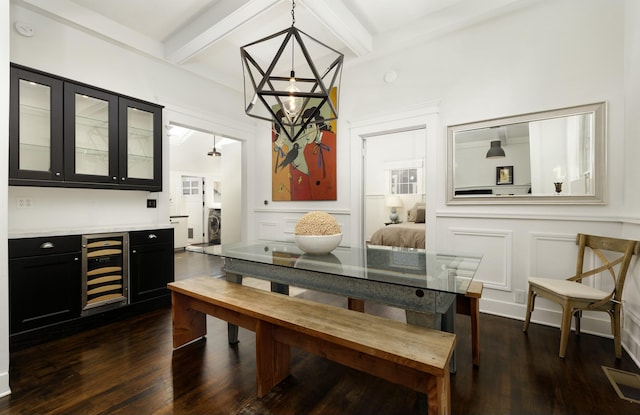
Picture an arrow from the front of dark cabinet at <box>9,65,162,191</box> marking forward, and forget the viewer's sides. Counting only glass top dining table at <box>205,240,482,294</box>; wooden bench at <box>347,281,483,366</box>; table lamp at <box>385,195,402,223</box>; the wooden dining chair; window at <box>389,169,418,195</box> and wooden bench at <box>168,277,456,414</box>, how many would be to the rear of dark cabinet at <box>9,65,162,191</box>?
0

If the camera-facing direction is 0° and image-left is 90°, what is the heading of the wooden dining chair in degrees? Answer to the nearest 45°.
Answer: approximately 45°

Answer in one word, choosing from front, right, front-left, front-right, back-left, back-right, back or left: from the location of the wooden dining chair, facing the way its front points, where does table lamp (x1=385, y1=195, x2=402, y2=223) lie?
right

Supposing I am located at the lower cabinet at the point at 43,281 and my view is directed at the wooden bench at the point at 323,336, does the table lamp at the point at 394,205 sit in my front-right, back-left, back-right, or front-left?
front-left

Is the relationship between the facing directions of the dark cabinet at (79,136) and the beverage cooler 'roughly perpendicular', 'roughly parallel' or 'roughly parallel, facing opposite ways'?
roughly parallel

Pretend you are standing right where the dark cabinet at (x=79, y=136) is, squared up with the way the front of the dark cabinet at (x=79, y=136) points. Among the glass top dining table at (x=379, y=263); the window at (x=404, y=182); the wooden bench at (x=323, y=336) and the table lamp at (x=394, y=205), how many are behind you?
0

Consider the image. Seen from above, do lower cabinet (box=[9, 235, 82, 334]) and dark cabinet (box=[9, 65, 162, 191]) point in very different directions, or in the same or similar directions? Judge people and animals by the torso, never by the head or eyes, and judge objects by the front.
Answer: same or similar directions

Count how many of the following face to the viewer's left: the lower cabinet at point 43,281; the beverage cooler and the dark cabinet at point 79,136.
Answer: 0

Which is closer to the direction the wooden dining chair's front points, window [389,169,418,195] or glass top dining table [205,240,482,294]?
the glass top dining table

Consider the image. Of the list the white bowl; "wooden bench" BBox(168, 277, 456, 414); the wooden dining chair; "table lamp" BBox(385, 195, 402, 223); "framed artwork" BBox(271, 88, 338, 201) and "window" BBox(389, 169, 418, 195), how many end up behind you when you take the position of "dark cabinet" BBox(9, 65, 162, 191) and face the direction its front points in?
0

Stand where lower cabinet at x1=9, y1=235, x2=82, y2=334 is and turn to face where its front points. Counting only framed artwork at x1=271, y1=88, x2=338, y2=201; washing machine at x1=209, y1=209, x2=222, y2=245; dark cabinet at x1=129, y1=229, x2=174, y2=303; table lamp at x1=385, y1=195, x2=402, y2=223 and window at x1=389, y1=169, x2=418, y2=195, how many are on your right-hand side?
0

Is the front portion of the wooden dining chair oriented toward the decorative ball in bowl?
yes

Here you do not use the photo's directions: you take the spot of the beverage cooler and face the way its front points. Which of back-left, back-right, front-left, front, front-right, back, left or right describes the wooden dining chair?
front

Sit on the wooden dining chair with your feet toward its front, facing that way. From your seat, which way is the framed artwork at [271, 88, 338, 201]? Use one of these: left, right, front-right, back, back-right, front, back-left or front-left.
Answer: front-right

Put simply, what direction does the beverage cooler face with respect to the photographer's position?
facing the viewer and to the right of the viewer

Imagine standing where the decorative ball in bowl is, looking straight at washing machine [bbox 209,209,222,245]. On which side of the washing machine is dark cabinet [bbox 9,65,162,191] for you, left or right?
left

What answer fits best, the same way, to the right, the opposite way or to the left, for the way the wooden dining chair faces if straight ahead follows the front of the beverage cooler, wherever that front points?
the opposite way

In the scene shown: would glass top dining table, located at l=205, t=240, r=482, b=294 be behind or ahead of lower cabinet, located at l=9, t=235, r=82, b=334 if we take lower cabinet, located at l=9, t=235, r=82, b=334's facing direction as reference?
ahead

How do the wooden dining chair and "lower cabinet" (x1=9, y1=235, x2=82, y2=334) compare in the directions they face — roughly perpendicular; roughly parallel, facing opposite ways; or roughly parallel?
roughly parallel, facing opposite ways
